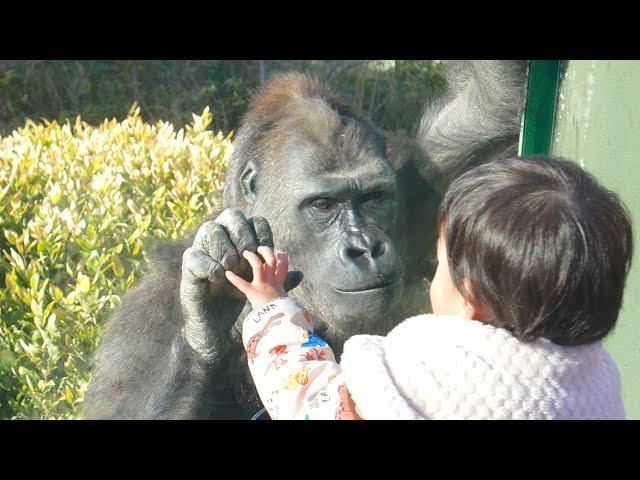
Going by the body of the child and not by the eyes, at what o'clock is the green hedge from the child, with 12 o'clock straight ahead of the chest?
The green hedge is roughly at 12 o'clock from the child.

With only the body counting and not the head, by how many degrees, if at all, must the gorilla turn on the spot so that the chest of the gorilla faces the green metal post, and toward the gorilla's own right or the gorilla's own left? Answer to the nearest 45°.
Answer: approximately 45° to the gorilla's own left

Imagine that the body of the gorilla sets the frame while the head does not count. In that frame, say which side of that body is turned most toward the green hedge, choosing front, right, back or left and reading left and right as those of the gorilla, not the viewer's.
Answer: back

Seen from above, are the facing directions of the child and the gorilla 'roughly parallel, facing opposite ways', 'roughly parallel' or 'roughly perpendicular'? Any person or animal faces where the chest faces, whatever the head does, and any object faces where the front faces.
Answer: roughly parallel, facing opposite ways

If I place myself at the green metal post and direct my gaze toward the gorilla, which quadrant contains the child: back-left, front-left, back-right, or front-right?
front-left

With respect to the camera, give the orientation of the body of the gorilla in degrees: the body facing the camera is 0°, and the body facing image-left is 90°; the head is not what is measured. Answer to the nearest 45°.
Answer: approximately 315°

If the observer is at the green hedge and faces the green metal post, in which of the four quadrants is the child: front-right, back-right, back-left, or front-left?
front-right

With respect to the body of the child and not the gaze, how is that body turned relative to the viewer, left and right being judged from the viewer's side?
facing away from the viewer and to the left of the viewer

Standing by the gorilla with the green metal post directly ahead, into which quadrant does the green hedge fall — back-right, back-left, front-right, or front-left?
back-left

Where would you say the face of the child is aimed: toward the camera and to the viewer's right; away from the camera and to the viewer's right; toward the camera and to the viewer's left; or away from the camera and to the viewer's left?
away from the camera and to the viewer's left

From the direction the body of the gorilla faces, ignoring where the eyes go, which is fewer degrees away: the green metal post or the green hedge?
the green metal post

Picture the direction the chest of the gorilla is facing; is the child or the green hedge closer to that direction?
the child
